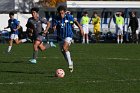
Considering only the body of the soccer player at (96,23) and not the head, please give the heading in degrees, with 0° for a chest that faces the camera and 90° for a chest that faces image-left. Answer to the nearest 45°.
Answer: approximately 45°

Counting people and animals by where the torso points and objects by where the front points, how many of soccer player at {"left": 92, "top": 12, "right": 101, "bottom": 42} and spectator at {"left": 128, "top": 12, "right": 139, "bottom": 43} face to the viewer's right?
0

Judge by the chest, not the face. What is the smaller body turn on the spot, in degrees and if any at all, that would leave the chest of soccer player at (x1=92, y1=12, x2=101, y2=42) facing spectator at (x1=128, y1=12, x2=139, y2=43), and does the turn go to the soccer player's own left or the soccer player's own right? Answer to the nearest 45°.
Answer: approximately 135° to the soccer player's own left

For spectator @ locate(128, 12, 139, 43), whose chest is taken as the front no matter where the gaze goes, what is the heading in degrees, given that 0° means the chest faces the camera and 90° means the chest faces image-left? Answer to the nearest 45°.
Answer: approximately 0°

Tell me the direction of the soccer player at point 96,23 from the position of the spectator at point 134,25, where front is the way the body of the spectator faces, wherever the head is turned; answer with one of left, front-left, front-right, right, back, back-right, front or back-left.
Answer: right
